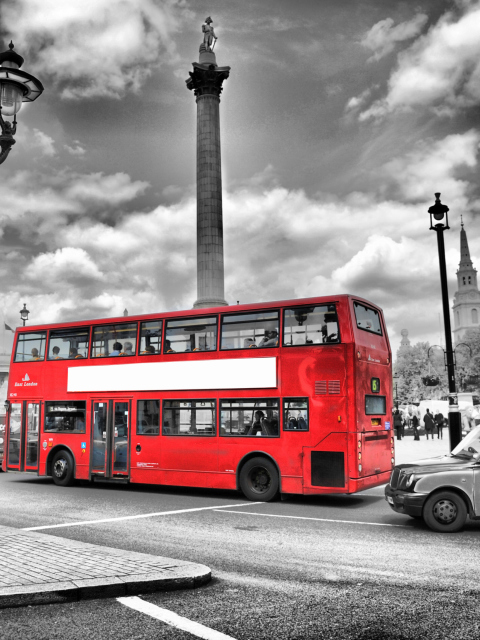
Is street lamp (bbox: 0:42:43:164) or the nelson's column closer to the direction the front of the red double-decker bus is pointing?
the nelson's column

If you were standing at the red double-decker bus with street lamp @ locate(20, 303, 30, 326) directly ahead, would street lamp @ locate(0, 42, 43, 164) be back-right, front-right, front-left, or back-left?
back-left

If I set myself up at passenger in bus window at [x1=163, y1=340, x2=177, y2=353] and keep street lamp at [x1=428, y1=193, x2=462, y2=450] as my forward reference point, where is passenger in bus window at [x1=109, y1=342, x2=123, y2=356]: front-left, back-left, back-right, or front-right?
back-left
